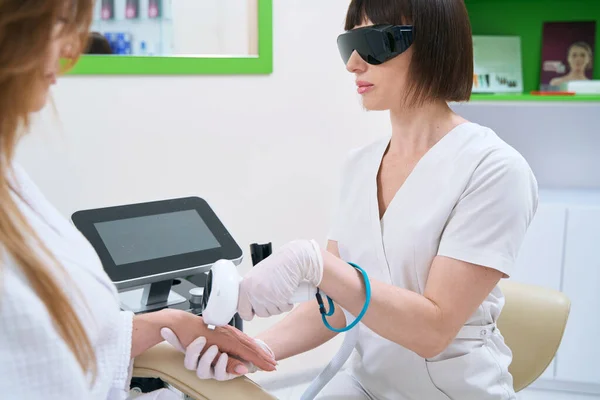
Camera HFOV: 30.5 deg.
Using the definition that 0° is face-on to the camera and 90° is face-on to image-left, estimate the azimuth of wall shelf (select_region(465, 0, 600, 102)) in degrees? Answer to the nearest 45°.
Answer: approximately 0°

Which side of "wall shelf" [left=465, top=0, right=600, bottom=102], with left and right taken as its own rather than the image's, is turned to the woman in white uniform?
front

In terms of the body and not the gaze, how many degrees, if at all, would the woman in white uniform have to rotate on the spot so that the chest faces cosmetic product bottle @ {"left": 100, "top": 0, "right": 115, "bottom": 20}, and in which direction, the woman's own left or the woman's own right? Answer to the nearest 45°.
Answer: approximately 90° to the woman's own right

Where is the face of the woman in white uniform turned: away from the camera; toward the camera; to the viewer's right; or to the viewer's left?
to the viewer's left

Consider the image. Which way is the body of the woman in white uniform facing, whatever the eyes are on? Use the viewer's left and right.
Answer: facing the viewer and to the left of the viewer

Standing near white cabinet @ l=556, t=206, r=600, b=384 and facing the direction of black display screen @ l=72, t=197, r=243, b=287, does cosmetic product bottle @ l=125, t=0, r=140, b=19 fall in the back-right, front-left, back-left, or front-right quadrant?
front-right

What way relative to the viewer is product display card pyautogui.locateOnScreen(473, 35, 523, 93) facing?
toward the camera

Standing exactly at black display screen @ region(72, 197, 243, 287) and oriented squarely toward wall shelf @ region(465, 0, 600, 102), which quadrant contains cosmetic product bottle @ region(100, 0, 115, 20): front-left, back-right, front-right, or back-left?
front-left
